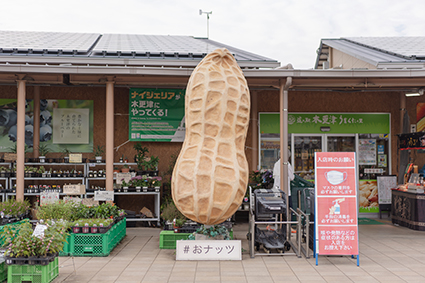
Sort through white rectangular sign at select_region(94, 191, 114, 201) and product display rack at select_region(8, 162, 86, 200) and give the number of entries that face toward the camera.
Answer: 2

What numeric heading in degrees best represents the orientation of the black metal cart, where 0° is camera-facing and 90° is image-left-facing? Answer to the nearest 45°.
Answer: approximately 0°

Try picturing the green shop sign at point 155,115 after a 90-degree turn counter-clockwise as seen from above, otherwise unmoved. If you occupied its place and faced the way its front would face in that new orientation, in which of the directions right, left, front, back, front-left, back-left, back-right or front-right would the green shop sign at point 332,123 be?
front

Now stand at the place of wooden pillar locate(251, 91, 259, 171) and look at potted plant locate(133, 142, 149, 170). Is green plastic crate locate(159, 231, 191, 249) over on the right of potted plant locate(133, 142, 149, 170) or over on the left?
left

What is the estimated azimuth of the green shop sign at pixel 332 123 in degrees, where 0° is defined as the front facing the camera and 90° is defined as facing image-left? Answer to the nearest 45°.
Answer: approximately 0°

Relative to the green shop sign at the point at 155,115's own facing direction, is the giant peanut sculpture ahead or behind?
ahead

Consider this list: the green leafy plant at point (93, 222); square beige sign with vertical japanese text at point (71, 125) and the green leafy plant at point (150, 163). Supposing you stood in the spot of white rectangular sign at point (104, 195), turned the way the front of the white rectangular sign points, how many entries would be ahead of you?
1

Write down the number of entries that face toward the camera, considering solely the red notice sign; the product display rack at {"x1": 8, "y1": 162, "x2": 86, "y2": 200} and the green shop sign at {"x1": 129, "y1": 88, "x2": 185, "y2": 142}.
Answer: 3
